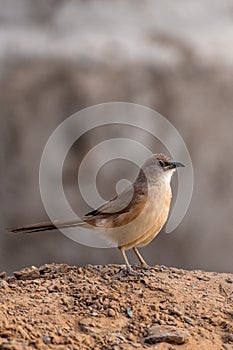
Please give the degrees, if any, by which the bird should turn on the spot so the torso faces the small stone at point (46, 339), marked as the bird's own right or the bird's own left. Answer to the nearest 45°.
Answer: approximately 135° to the bird's own right

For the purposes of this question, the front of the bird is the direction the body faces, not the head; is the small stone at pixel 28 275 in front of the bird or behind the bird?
behind

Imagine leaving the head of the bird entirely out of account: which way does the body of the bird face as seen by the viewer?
to the viewer's right

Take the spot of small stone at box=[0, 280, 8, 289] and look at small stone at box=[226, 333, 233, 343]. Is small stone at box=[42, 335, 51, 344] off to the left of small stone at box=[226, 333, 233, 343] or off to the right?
right

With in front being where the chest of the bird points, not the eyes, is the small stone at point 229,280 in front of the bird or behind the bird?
in front
